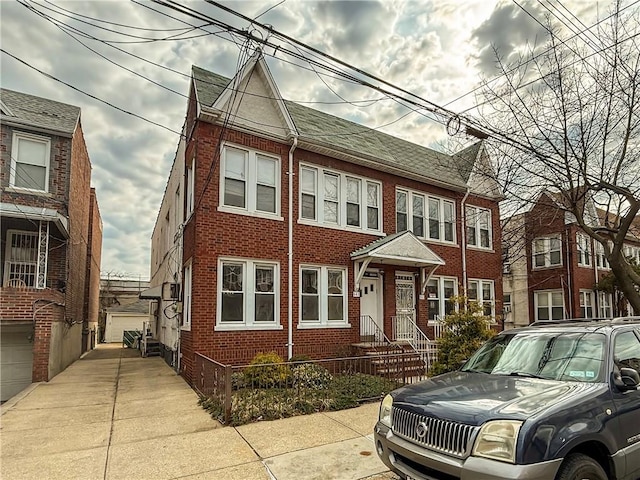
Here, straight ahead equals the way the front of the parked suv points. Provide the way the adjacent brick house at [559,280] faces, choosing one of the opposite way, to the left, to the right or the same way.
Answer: to the left

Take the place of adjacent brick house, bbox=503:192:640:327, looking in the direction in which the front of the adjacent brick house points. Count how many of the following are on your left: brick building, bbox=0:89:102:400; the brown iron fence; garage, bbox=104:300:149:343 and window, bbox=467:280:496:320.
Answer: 0

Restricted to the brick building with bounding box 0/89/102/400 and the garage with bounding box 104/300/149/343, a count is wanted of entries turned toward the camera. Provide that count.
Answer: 2

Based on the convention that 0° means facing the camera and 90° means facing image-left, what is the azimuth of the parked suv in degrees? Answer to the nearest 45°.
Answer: approximately 45°

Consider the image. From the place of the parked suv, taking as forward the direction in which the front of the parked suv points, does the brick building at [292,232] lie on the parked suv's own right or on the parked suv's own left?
on the parked suv's own right

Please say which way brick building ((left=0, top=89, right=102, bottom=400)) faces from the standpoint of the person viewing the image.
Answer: facing the viewer

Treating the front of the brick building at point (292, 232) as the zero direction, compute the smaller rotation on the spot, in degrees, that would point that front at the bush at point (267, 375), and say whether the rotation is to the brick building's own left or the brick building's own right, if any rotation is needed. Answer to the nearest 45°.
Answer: approximately 45° to the brick building's own right

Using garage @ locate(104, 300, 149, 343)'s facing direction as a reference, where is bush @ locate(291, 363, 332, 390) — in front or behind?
in front

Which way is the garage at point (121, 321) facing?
toward the camera

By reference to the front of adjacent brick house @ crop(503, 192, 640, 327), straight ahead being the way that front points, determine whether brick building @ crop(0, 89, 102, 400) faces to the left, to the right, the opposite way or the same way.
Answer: the same way

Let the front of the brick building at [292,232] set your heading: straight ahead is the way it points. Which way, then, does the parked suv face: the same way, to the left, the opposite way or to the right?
to the right

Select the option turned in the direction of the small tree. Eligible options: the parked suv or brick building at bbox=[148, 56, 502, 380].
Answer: the brick building

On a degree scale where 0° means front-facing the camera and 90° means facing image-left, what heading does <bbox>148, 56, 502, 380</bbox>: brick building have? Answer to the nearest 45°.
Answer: approximately 315°

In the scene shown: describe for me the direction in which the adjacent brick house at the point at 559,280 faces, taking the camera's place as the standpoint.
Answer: facing the viewer and to the right of the viewer

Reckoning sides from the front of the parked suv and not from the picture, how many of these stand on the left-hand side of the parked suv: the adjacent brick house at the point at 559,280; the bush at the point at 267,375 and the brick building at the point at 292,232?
0

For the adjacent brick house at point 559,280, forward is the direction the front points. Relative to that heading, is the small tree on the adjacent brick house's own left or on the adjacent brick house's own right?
on the adjacent brick house's own right
